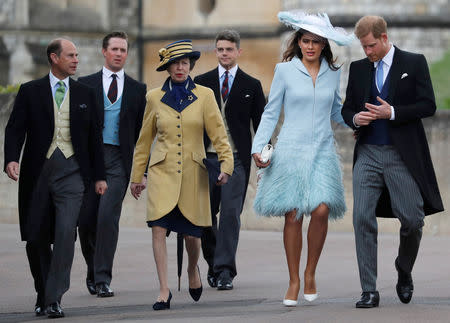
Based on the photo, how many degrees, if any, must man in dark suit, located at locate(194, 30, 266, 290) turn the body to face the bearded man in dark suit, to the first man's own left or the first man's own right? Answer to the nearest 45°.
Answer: approximately 45° to the first man's own left

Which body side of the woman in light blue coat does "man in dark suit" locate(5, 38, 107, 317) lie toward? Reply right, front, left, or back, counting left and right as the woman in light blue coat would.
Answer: right

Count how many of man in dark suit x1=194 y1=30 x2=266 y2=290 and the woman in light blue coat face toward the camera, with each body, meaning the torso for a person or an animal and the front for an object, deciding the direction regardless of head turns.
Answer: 2

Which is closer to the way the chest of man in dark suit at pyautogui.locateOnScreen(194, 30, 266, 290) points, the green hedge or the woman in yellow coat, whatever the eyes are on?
the woman in yellow coat

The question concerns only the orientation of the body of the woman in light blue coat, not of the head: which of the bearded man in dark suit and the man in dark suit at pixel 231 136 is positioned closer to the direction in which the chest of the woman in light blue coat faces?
the bearded man in dark suit

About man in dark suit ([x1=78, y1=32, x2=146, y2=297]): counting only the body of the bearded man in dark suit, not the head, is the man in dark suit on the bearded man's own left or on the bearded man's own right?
on the bearded man's own right
